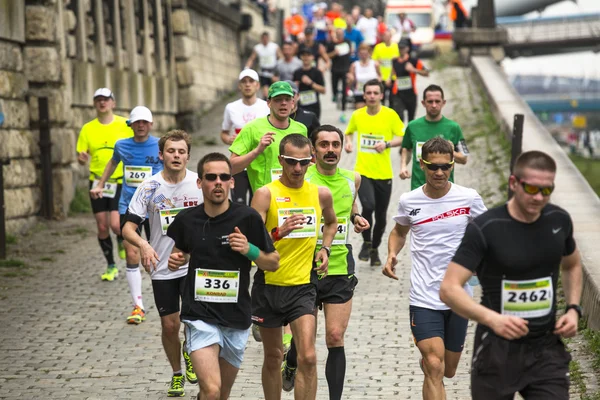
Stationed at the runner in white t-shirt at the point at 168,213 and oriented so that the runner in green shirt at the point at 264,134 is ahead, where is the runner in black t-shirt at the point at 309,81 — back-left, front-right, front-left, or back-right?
front-left

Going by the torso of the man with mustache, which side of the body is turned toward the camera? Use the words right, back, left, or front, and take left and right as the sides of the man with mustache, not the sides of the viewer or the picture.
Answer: front

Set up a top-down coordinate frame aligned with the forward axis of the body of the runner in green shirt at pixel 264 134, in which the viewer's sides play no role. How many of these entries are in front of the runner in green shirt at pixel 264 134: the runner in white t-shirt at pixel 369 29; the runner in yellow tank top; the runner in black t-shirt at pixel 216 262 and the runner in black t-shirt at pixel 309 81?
2

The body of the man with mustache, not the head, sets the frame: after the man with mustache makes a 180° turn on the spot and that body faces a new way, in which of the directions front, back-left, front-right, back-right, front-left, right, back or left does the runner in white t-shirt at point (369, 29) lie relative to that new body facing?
front

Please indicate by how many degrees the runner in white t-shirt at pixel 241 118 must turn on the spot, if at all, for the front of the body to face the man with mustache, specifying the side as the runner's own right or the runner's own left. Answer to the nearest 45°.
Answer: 0° — they already face them

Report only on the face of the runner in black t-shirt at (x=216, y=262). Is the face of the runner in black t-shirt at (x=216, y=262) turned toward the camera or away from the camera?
toward the camera

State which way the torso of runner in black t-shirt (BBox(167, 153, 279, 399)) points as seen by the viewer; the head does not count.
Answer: toward the camera

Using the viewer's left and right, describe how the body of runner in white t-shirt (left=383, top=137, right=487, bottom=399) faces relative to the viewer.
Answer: facing the viewer

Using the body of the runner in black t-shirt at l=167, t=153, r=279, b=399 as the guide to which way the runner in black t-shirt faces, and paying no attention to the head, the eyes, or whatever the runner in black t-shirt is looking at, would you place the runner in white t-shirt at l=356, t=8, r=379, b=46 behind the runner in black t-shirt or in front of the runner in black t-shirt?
behind

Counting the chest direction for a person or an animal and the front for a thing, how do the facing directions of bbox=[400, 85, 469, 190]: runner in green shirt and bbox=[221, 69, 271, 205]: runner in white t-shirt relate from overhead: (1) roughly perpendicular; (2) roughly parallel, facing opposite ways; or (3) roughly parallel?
roughly parallel

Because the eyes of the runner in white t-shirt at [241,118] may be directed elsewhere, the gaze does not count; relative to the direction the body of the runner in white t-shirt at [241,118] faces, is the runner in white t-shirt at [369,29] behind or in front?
behind

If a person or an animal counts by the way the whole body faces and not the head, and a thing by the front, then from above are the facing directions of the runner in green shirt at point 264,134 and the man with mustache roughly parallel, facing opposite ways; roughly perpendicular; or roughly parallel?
roughly parallel

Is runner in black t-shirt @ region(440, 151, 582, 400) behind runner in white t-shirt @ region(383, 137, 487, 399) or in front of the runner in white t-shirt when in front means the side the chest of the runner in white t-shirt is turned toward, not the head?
in front

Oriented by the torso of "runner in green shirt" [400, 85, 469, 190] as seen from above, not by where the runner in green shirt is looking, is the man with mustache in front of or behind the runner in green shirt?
in front

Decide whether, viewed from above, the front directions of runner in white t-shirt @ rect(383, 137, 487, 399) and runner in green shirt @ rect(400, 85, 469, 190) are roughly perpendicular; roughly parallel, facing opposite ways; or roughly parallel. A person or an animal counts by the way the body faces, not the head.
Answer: roughly parallel

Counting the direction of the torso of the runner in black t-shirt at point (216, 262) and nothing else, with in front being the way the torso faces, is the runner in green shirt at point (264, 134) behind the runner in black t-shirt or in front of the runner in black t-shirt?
behind

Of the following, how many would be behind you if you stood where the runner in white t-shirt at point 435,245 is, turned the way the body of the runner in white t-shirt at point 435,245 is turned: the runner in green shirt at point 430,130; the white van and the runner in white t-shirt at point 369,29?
3

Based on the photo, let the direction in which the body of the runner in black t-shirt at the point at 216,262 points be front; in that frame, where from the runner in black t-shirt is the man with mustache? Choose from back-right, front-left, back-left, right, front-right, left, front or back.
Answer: back-left

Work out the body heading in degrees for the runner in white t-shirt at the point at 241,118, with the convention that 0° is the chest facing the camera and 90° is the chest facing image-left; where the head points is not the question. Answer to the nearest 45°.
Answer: approximately 0°

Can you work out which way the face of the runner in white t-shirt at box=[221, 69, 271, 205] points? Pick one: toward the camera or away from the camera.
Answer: toward the camera
